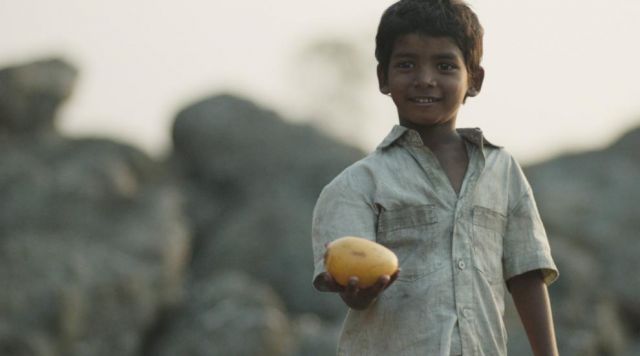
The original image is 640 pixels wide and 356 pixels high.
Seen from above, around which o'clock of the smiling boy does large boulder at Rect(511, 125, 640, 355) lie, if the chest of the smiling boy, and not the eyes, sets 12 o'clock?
The large boulder is roughly at 8 o'clock from the smiling boy.

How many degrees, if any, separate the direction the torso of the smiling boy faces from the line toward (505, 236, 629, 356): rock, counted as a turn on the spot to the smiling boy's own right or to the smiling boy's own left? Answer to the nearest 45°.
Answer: approximately 135° to the smiling boy's own left

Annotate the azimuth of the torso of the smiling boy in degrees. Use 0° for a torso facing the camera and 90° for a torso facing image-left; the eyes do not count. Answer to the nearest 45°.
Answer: approximately 315°

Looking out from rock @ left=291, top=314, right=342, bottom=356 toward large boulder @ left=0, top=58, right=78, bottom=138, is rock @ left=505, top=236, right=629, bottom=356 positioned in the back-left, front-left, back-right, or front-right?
back-right

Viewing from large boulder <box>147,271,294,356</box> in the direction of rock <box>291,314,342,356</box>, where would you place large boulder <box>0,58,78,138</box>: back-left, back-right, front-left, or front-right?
back-left

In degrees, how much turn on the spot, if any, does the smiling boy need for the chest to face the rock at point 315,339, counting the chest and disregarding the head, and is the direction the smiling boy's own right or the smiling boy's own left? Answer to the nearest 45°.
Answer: approximately 135° to the smiling boy's own left

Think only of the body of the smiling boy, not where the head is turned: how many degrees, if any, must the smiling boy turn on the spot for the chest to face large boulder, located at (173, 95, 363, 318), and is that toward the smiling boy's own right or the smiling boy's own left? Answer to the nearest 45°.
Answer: approximately 135° to the smiling boy's own left

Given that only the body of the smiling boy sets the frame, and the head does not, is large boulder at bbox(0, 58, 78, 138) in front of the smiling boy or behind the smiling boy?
behind
